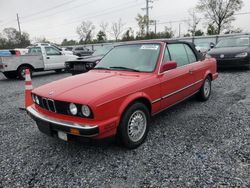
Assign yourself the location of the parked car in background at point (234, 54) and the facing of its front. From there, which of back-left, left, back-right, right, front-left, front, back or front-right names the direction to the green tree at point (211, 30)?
back-right

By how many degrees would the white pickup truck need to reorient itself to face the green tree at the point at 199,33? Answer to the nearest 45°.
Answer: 0° — it already faces it

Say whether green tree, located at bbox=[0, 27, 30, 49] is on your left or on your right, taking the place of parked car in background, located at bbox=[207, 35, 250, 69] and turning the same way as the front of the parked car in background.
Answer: on your right

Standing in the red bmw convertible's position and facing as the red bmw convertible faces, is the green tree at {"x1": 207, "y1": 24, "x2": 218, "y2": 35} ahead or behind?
behind

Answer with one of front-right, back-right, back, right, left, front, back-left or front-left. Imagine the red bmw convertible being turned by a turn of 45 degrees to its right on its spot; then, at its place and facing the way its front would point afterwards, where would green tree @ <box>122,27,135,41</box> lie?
right

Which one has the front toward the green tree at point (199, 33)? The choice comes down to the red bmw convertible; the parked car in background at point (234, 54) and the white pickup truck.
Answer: the white pickup truck

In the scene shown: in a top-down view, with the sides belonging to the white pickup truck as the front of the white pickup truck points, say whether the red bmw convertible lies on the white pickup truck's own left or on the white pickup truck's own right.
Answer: on the white pickup truck's own right

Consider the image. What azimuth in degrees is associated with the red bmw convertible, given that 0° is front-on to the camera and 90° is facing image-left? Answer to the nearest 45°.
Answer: approximately 45°

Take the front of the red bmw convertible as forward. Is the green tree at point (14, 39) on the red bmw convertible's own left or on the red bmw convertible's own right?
on the red bmw convertible's own right

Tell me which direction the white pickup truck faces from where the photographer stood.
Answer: facing away from the viewer and to the right of the viewer

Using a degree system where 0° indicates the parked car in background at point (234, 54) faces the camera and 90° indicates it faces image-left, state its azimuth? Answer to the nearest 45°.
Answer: approximately 45°

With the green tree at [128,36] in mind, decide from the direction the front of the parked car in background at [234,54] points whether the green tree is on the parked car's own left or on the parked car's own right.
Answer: on the parked car's own right
